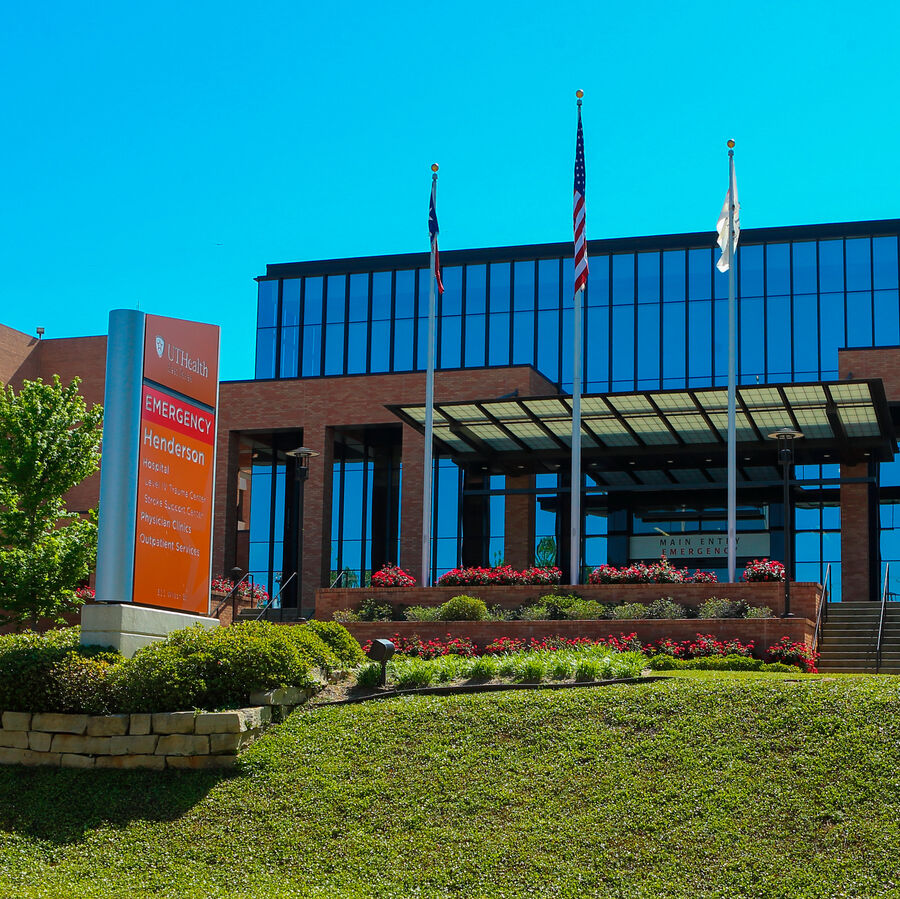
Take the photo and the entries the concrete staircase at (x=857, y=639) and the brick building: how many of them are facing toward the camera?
2

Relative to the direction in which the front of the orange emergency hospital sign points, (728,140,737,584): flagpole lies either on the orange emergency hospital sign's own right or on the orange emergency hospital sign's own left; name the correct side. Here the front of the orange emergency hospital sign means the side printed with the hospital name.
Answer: on the orange emergency hospital sign's own left

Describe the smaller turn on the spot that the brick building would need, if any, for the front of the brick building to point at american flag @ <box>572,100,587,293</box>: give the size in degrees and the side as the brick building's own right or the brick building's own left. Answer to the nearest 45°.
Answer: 0° — it already faces it

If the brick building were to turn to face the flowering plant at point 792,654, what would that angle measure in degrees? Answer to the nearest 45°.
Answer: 0° — it already faces it

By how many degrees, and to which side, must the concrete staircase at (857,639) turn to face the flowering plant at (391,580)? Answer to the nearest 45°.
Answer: approximately 90° to its right

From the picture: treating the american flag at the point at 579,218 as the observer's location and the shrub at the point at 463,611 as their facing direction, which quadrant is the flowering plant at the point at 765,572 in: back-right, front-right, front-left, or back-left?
back-left

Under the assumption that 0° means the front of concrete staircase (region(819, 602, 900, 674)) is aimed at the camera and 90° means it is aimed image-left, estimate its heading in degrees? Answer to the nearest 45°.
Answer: approximately 0°

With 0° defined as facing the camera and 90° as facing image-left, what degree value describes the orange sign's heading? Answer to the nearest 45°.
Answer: approximately 315°
